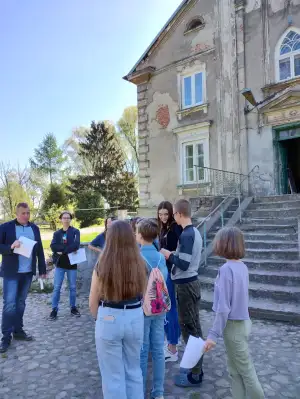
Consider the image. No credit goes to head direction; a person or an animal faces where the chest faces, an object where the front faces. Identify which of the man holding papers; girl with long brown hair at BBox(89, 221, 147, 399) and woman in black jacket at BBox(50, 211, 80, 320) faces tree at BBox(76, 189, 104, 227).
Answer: the girl with long brown hair

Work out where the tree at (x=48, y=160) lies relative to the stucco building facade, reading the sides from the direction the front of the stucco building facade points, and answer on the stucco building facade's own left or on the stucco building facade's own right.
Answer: on the stucco building facade's own right

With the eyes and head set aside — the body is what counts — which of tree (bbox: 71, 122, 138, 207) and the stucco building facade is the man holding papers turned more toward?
the stucco building facade

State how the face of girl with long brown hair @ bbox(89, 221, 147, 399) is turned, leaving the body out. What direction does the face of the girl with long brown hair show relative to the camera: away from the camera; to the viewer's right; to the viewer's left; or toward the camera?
away from the camera

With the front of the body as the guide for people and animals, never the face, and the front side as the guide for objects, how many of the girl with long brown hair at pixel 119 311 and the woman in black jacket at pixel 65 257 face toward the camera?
1

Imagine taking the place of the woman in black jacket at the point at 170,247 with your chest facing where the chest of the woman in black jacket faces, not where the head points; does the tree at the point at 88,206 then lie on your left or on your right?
on your right

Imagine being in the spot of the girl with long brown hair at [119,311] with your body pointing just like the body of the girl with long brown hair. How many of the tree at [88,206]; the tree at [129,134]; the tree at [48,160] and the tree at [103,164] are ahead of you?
4

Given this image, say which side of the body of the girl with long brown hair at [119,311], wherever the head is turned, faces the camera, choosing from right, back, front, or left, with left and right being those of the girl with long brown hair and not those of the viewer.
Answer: back

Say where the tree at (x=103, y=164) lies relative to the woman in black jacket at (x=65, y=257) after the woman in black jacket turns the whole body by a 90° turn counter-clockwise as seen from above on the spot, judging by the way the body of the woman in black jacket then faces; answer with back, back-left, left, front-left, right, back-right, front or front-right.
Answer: left
